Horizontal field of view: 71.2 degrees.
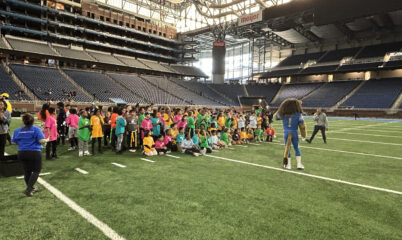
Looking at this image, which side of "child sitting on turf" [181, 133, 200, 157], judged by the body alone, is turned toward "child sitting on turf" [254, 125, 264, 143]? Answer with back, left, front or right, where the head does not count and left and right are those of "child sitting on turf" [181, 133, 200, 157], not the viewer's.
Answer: left

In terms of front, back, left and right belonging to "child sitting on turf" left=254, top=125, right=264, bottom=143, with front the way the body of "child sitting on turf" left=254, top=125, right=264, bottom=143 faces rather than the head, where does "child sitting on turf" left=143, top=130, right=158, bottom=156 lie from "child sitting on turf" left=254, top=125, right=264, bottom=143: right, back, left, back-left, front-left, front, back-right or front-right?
front-right

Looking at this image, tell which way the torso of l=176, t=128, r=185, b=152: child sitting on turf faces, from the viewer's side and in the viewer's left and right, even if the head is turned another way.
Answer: facing the viewer and to the right of the viewer

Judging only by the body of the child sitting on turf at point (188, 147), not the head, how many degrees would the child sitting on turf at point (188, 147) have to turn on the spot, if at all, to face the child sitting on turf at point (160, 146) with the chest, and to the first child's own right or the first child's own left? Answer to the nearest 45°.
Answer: approximately 135° to the first child's own right

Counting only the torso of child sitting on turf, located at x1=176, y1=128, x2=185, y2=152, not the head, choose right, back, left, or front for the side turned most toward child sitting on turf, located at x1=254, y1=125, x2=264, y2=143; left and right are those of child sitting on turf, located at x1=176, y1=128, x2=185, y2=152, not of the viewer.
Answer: left

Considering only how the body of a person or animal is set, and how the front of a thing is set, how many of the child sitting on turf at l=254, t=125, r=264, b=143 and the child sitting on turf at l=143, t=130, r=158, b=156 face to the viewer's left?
0

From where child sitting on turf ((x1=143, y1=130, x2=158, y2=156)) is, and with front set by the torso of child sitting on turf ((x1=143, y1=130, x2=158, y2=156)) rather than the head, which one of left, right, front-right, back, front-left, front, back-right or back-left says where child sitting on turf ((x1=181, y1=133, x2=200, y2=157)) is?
front-left

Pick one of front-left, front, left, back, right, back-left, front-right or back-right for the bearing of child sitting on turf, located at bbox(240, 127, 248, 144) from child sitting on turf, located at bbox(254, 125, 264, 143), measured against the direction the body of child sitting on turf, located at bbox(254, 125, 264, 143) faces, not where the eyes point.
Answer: front-right

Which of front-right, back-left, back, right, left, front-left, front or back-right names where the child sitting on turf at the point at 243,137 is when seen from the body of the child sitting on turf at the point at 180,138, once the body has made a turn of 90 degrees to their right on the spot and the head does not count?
back
